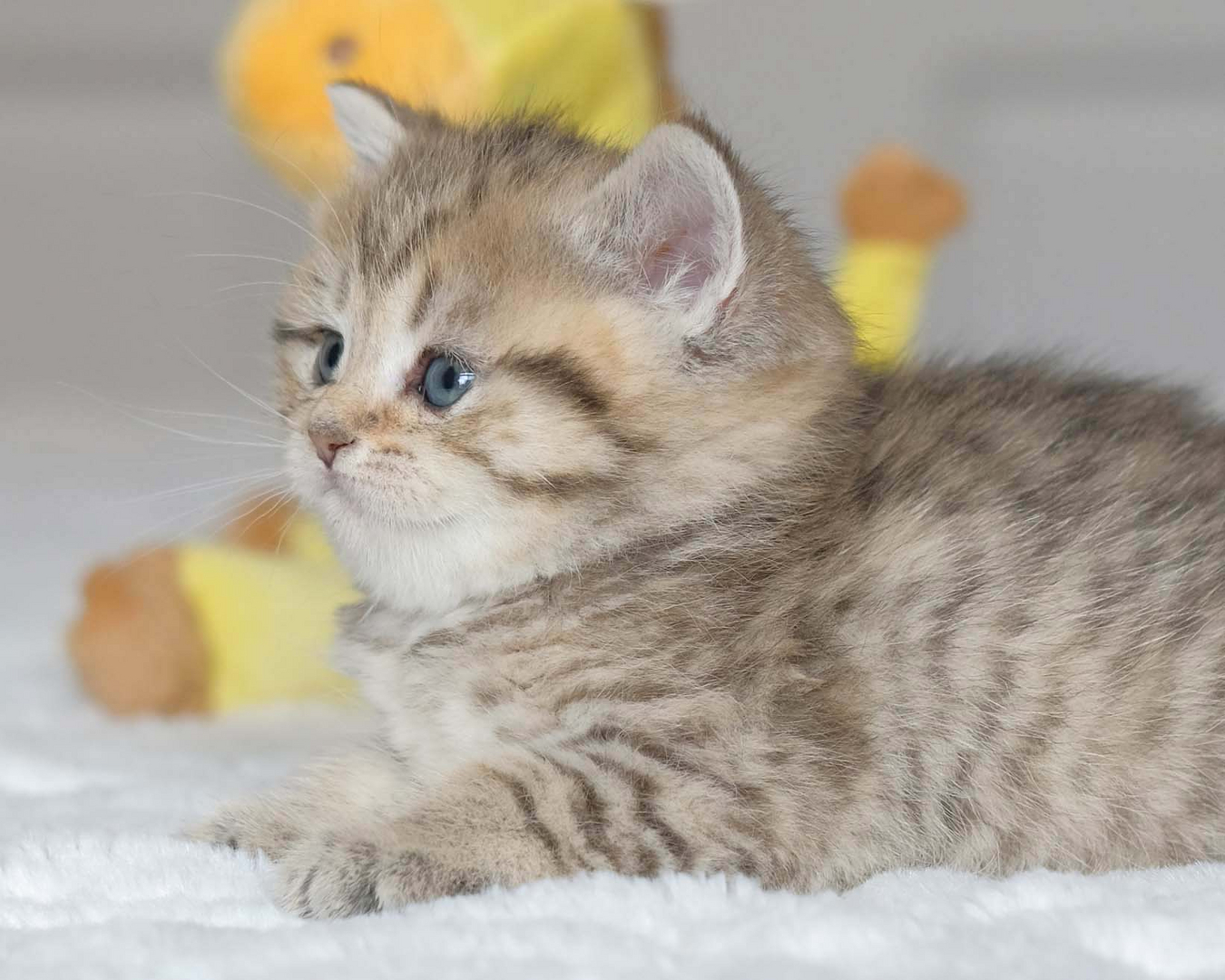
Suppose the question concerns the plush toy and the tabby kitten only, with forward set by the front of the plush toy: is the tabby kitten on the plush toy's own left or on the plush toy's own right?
on the plush toy's own left
